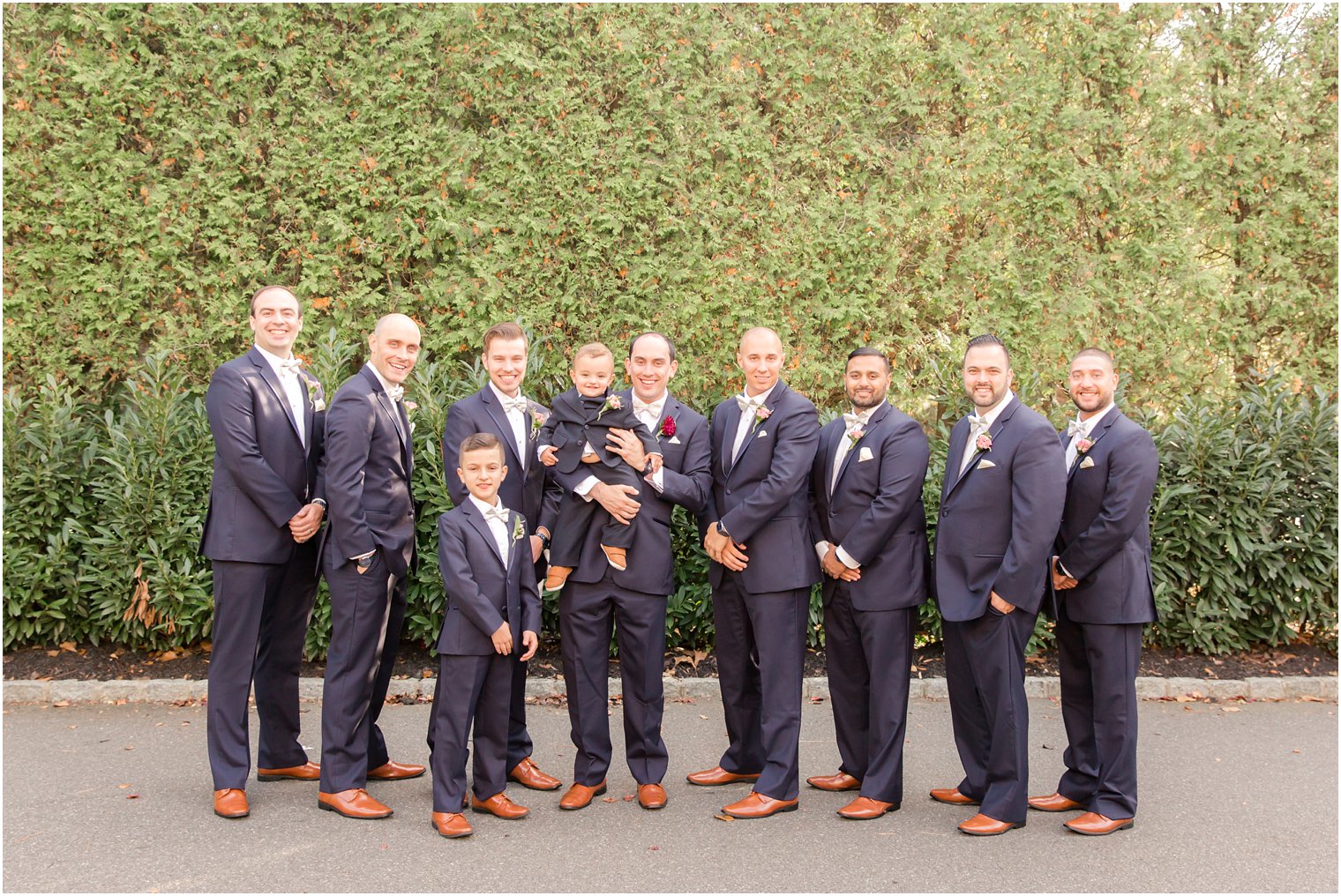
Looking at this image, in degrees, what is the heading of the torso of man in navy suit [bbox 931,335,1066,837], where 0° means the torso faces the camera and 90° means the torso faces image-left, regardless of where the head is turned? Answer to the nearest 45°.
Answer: approximately 45°

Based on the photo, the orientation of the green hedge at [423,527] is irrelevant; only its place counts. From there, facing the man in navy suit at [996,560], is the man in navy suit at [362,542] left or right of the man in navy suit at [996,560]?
right

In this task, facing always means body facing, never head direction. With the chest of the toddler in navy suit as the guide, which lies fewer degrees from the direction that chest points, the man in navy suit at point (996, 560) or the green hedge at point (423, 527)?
the man in navy suit

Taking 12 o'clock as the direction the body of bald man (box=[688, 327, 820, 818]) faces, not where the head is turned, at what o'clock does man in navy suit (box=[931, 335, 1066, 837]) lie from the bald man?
The man in navy suit is roughly at 8 o'clock from the bald man.

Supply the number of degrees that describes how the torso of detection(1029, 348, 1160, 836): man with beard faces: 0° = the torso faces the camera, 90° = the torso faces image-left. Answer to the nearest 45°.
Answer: approximately 45°

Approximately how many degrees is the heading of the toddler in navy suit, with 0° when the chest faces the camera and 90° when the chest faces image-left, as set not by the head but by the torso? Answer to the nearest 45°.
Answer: approximately 0°

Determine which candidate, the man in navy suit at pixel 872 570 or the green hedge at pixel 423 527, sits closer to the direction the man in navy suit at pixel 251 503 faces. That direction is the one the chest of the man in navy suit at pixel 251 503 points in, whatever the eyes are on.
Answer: the man in navy suit
